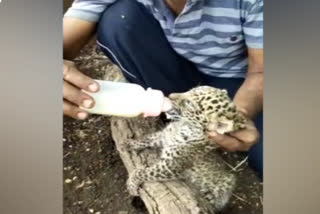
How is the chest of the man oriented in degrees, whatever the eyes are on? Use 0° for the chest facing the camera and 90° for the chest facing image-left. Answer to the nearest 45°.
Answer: approximately 0°

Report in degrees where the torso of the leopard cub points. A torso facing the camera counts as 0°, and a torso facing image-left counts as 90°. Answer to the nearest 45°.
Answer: approximately 90°
